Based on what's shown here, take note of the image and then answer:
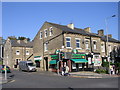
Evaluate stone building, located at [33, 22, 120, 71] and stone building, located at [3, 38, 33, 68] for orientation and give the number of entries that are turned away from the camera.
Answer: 0

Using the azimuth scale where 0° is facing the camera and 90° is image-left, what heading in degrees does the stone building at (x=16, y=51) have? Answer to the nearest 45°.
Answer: approximately 315°

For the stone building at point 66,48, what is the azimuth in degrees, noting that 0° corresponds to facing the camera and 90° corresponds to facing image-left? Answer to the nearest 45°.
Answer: approximately 315°

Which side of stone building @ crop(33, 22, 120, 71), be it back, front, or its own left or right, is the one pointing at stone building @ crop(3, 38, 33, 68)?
back

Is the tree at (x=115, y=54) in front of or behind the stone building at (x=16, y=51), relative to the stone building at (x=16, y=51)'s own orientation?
in front
